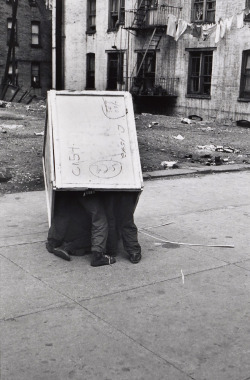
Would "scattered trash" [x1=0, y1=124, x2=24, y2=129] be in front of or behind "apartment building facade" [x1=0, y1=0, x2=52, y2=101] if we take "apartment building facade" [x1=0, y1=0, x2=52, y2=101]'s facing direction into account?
in front

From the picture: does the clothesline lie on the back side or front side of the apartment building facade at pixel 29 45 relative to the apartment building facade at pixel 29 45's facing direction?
on the front side

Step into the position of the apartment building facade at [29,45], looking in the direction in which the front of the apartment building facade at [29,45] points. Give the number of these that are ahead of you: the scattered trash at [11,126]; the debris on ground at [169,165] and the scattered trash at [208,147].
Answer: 3

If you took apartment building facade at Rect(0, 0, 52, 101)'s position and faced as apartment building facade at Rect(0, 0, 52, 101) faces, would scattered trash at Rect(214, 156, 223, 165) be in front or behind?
in front

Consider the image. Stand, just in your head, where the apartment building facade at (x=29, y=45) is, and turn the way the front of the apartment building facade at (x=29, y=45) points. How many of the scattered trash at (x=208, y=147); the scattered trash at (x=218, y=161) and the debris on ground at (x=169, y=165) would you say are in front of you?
3

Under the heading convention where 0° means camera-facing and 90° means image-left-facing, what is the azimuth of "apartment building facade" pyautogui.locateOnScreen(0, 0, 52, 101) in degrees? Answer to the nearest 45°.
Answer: approximately 0°

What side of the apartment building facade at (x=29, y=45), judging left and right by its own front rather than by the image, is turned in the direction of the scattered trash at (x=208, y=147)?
front
